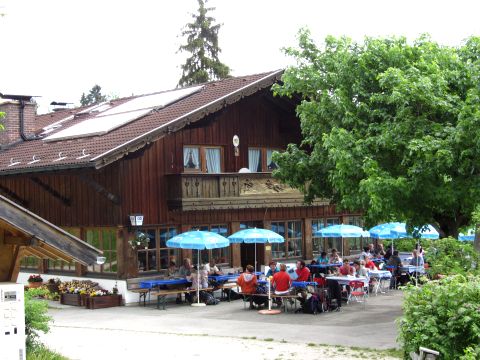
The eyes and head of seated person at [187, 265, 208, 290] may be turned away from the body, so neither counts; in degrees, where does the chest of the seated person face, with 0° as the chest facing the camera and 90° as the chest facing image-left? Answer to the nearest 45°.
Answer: approximately 180°

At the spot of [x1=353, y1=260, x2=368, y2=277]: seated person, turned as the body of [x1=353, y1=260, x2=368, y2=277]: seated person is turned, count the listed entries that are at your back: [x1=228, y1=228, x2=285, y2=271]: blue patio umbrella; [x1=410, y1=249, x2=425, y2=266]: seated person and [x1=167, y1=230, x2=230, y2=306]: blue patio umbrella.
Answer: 1

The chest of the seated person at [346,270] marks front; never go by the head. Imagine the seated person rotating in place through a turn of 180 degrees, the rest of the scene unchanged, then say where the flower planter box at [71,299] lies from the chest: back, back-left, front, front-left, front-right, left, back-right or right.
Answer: left

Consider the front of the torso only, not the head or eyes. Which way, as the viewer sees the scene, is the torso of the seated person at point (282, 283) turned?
away from the camera

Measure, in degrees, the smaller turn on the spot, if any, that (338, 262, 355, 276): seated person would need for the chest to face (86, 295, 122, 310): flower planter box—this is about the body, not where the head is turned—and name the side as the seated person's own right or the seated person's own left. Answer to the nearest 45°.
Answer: approximately 90° to the seated person's own right

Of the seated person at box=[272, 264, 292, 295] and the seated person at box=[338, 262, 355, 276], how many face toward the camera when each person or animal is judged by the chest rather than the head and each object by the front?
1

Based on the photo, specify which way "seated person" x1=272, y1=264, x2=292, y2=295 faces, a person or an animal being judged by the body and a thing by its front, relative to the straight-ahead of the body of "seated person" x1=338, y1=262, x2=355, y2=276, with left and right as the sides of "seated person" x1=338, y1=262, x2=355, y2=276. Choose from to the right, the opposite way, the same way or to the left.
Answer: the opposite way

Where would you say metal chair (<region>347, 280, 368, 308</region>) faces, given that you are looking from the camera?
facing the viewer

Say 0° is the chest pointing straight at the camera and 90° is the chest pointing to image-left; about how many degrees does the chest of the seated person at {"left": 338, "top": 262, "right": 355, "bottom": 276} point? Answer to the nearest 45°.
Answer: approximately 0°

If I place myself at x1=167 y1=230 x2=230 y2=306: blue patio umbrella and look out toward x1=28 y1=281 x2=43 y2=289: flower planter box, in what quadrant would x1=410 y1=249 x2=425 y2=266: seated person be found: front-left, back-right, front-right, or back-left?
back-right
